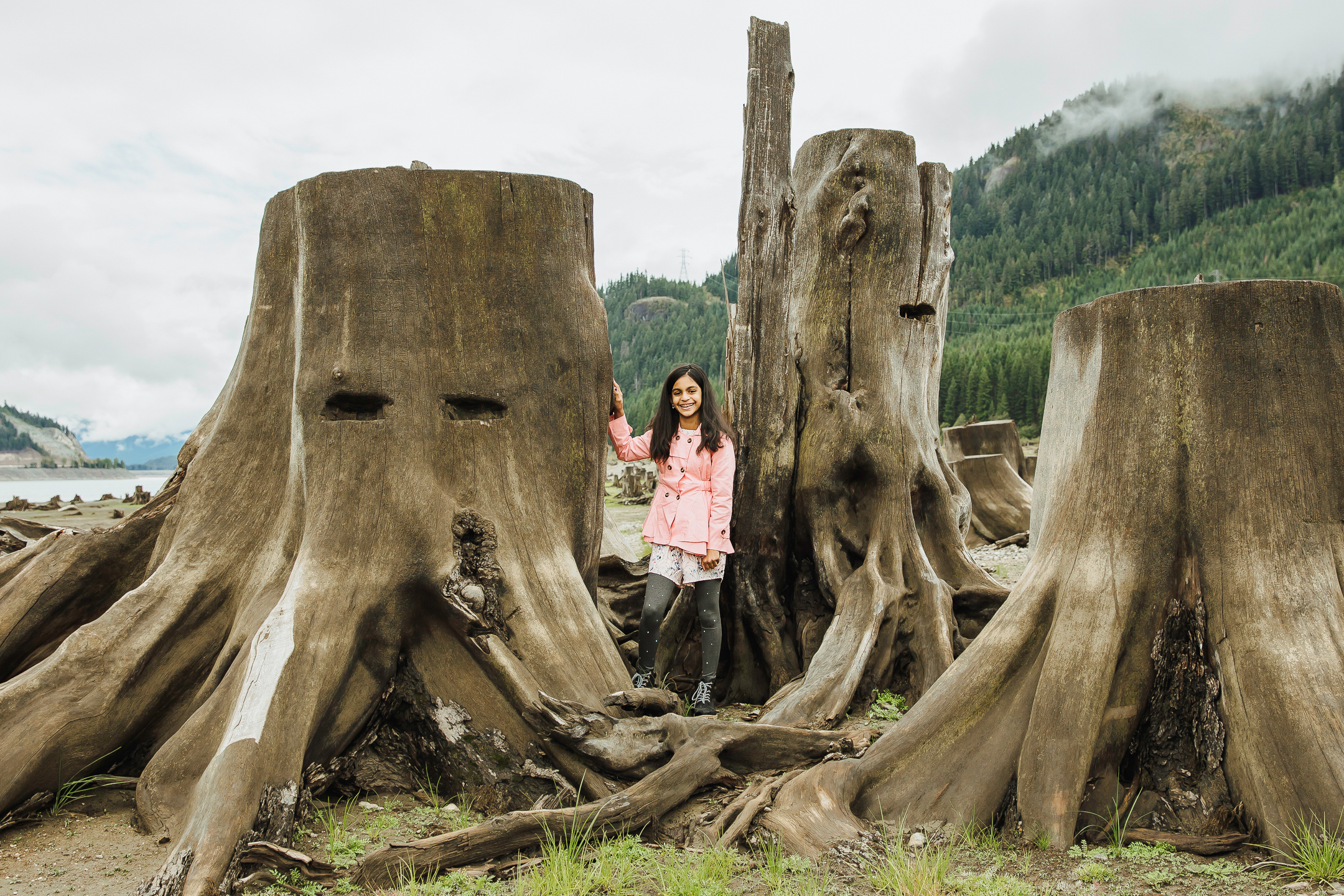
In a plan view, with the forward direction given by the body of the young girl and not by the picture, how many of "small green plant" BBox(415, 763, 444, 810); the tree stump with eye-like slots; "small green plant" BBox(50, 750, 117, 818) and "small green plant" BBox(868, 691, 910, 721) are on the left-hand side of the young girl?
1

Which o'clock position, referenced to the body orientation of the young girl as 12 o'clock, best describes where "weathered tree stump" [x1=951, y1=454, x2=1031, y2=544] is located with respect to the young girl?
The weathered tree stump is roughly at 7 o'clock from the young girl.

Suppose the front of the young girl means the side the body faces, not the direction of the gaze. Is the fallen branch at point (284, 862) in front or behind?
in front

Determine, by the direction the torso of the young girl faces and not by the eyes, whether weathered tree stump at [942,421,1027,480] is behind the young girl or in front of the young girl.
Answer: behind

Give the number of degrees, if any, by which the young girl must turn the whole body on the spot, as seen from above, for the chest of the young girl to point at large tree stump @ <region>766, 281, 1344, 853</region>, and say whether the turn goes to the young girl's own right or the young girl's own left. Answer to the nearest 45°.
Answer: approximately 45° to the young girl's own left

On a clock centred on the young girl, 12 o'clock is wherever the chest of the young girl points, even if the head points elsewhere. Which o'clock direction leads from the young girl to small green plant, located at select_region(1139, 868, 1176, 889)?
The small green plant is roughly at 11 o'clock from the young girl.

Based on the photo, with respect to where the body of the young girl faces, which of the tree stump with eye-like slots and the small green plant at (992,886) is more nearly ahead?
the small green plant

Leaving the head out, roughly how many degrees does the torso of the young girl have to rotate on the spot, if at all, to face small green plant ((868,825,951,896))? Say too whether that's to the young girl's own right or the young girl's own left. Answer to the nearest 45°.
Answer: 0° — they already face it

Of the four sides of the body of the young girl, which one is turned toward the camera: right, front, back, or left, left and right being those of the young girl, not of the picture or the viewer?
front

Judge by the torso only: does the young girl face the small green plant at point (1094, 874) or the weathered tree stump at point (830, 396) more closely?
the small green plant

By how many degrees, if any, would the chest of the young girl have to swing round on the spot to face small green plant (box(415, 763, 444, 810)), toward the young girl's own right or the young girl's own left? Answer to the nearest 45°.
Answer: approximately 45° to the young girl's own right

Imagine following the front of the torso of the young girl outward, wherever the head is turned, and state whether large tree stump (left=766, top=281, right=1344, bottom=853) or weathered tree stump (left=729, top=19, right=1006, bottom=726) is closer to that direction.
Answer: the large tree stump

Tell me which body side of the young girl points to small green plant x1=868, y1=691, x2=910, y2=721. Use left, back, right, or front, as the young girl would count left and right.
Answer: left

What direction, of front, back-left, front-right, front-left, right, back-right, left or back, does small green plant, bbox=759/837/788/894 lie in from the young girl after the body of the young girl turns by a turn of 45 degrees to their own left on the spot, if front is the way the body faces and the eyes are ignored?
front-right
